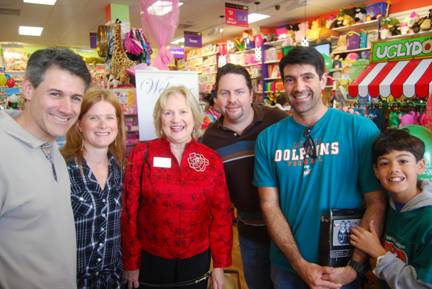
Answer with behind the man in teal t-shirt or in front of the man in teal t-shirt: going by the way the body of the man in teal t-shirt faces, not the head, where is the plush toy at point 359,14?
behind

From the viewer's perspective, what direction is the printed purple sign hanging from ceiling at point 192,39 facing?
toward the camera

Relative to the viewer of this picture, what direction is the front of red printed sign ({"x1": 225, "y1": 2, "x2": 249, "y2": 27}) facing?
facing the viewer

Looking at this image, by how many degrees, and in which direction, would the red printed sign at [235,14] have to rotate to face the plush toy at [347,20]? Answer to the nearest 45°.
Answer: approximately 90° to its left

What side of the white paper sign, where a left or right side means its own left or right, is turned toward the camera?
front

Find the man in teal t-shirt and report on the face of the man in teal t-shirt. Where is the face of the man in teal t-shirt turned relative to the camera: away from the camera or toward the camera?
toward the camera

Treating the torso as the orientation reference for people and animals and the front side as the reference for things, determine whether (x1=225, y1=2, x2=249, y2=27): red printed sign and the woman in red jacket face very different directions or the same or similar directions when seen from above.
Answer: same or similar directions

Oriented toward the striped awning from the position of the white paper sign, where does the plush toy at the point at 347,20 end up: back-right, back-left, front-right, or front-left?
front-left

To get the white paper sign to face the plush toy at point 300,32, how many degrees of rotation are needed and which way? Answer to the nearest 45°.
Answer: approximately 135° to its left

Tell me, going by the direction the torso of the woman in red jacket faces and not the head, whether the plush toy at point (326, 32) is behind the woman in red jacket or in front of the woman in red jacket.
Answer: behind

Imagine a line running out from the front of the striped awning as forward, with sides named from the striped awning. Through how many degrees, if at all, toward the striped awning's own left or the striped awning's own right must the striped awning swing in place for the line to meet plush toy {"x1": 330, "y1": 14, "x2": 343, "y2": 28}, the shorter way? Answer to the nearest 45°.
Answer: approximately 135° to the striped awning's own right

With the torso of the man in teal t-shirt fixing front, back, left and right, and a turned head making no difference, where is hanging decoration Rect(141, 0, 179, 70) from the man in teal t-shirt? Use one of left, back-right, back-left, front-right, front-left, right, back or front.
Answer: back-right

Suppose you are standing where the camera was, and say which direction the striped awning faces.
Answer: facing the viewer and to the left of the viewer
